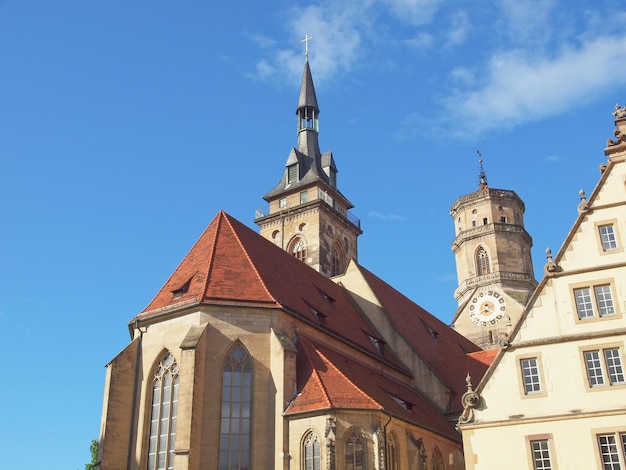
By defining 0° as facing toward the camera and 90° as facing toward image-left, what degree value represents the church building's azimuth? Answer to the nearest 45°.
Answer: approximately 225°
